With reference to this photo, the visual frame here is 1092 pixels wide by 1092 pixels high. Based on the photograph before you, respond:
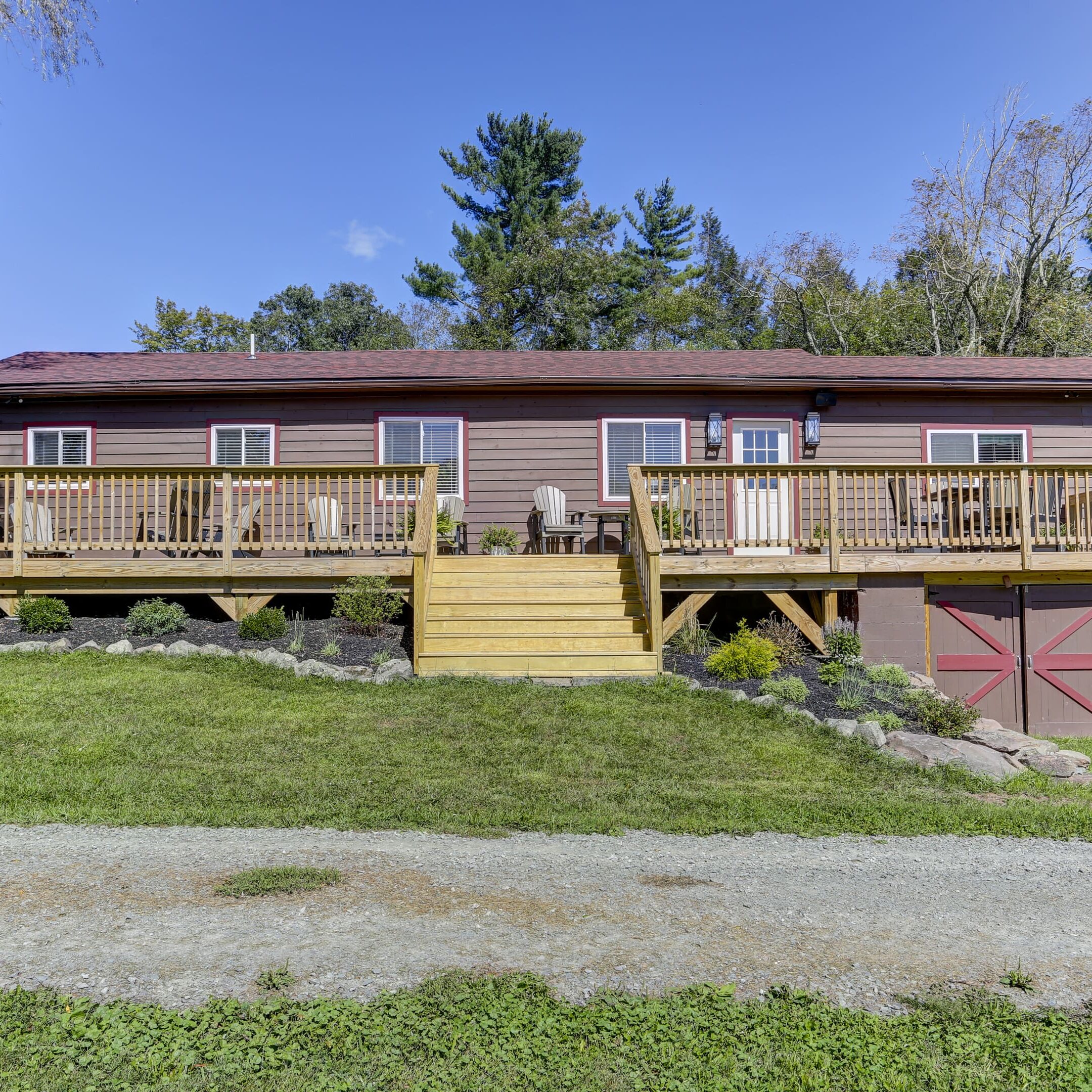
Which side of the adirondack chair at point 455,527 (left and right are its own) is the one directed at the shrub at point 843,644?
left

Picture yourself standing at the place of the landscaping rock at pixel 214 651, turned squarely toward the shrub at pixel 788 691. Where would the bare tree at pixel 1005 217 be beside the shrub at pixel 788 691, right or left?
left

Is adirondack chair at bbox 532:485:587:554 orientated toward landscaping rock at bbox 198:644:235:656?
no

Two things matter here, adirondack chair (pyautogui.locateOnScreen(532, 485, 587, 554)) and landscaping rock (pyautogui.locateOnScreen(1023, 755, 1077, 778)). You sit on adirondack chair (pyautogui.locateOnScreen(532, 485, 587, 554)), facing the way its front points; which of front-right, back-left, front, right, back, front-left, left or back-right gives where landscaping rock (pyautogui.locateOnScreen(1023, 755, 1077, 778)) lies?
front

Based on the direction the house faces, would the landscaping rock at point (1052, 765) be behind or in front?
in front

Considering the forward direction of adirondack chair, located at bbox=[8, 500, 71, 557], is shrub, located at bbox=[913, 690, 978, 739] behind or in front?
in front

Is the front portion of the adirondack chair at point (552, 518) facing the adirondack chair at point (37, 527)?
no

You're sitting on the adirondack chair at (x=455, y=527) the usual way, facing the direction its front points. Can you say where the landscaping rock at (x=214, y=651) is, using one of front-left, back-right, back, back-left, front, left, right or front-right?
front

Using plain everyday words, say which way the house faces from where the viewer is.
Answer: facing the viewer

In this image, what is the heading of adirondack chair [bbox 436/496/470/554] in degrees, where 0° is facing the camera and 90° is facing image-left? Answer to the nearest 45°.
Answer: approximately 45°

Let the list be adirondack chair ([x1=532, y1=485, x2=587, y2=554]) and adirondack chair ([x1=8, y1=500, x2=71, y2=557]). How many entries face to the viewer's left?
0

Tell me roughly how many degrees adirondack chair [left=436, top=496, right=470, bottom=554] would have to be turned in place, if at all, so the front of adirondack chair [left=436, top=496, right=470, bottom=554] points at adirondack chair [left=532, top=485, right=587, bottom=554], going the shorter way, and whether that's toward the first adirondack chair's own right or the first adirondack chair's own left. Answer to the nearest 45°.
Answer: approximately 135° to the first adirondack chair's own left

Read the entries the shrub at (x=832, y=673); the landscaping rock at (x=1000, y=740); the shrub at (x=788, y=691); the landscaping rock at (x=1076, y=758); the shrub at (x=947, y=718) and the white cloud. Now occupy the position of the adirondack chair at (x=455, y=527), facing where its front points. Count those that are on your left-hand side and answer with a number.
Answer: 5

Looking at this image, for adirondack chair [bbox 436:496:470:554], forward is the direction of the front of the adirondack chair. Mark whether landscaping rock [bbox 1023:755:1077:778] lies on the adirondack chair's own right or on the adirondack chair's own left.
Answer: on the adirondack chair's own left

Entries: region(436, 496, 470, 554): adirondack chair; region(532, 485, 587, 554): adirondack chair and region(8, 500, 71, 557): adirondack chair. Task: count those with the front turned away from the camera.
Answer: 0

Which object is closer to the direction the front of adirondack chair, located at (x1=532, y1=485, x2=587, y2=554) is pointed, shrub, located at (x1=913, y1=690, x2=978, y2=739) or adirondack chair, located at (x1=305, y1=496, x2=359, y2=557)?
the shrub
